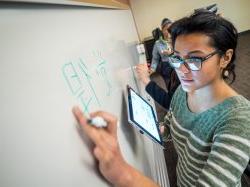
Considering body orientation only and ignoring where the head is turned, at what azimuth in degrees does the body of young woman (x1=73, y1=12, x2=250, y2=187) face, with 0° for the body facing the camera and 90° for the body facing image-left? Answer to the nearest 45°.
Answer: approximately 45°

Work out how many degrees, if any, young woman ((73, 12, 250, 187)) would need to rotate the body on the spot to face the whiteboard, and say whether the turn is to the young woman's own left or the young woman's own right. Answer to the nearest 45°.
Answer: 0° — they already face it
